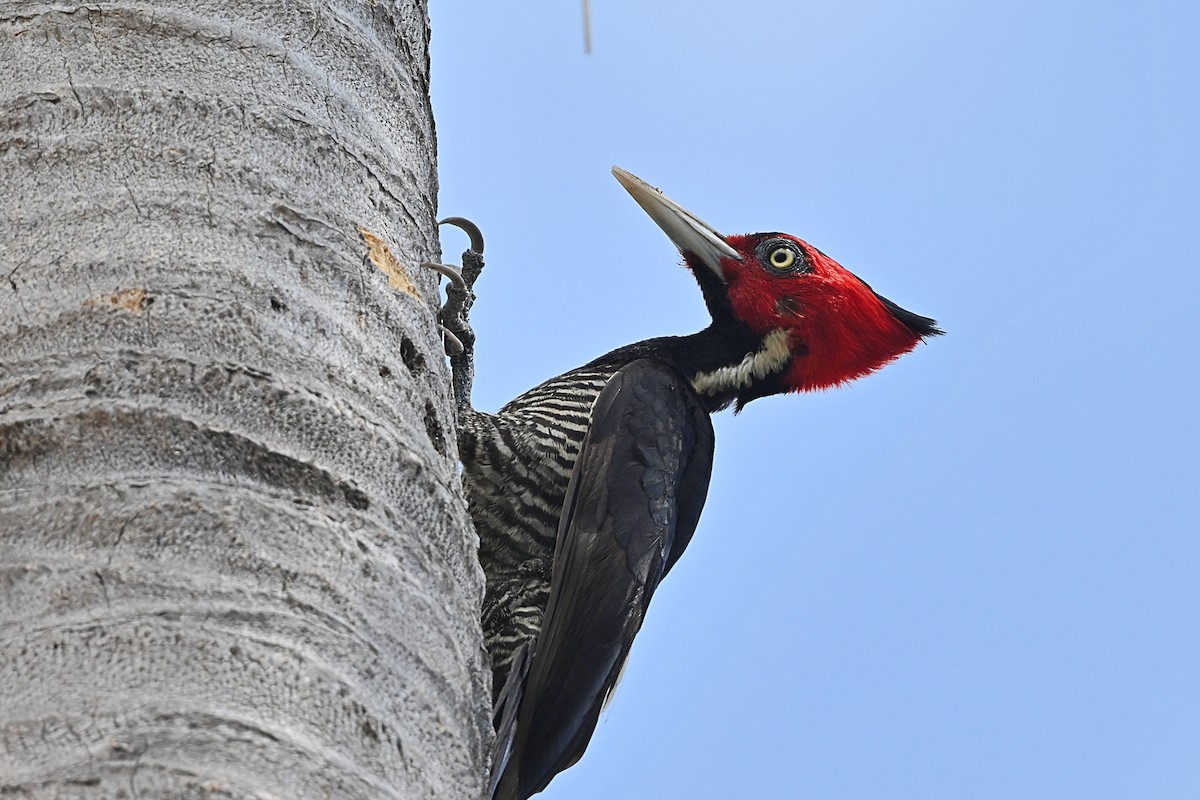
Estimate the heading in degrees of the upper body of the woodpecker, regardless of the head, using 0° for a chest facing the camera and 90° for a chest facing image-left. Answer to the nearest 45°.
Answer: approximately 90°
